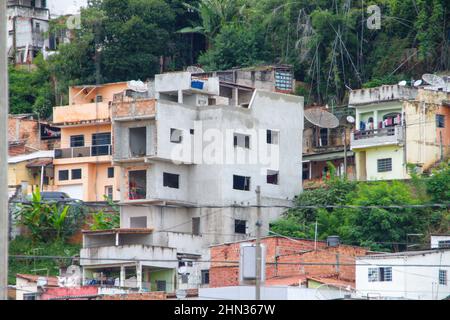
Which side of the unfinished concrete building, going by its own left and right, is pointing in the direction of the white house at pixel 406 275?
left

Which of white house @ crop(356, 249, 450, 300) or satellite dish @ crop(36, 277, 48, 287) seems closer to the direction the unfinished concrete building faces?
the satellite dish

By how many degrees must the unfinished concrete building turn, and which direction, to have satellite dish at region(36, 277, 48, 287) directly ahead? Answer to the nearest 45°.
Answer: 0° — it already faces it

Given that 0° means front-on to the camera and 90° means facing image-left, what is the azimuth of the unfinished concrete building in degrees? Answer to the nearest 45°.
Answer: approximately 45°
